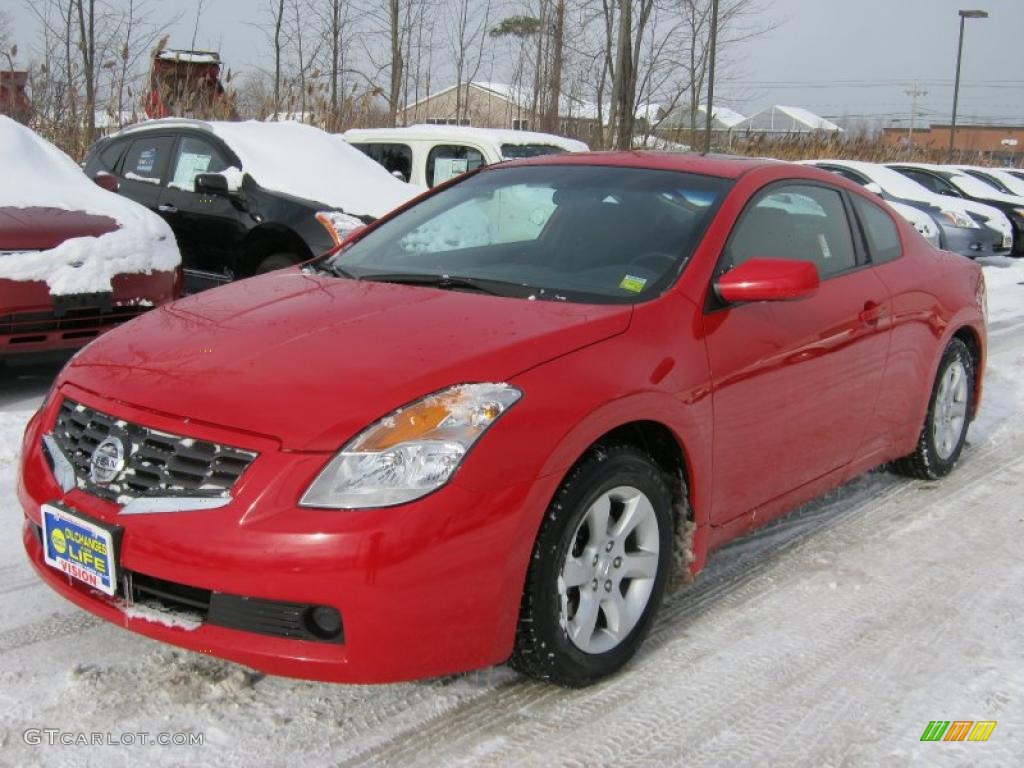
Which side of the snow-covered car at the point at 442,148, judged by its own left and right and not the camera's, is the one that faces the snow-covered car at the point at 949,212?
left

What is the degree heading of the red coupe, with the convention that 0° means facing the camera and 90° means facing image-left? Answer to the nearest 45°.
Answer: approximately 45°

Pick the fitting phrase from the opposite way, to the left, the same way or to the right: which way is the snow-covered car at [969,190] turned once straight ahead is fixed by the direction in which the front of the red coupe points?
to the left

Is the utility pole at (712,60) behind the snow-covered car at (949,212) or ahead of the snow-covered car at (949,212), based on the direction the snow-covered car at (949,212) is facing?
behind

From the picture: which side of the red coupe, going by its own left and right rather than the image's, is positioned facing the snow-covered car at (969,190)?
back

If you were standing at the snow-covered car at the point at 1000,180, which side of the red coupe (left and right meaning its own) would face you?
back

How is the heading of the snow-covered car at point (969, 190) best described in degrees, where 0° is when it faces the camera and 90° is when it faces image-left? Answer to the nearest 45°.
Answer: approximately 315°

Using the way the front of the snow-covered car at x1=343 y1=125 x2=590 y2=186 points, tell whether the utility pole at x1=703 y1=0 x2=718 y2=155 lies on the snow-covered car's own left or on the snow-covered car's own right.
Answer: on the snow-covered car's own left

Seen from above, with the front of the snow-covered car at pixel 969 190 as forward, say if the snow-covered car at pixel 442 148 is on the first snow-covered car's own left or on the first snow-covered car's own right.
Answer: on the first snow-covered car's own right

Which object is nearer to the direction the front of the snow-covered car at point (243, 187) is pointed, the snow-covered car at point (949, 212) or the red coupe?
the red coupe

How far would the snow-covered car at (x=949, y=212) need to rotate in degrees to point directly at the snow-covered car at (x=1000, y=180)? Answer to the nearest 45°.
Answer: approximately 135° to its left

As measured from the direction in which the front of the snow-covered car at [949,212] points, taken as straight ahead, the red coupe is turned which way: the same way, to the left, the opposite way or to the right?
to the right
